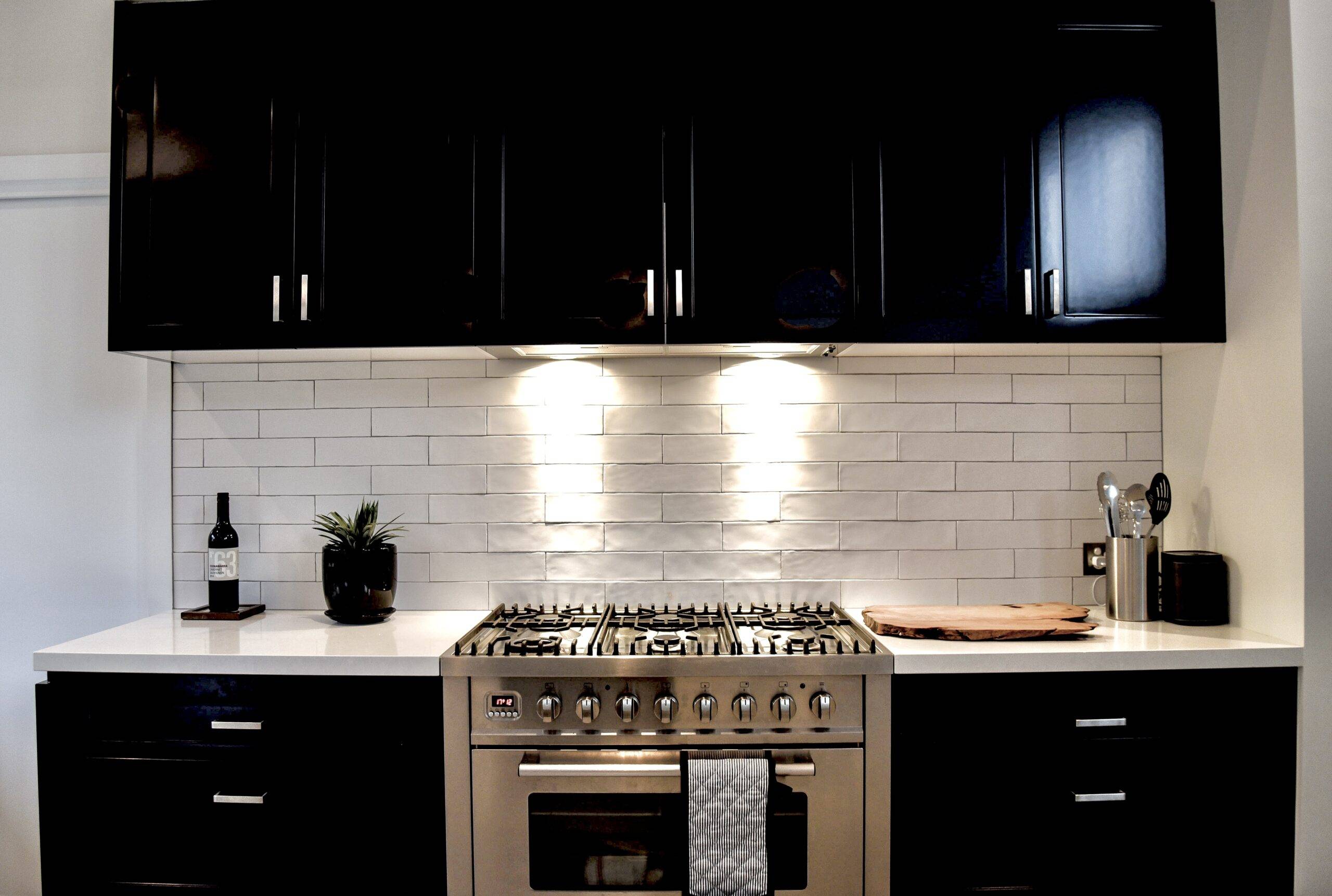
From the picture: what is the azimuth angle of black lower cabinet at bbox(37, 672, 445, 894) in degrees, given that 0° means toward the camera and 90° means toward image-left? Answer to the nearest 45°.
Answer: approximately 0°

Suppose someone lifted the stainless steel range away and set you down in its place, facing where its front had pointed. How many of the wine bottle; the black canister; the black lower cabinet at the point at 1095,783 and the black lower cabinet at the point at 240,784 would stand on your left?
2

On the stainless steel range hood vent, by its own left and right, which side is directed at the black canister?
left

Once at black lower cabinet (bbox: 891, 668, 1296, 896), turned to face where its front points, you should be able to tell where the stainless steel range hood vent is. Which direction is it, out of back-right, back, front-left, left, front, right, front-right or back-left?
right

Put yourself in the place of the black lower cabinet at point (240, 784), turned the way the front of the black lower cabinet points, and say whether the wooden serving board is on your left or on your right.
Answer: on your left
